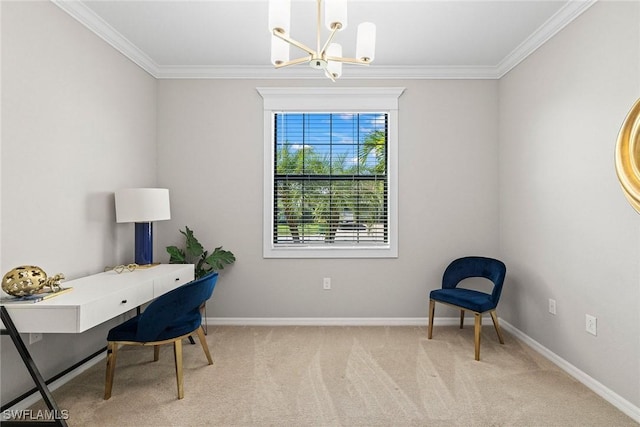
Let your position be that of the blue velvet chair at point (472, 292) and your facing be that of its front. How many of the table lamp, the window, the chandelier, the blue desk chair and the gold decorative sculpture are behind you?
0

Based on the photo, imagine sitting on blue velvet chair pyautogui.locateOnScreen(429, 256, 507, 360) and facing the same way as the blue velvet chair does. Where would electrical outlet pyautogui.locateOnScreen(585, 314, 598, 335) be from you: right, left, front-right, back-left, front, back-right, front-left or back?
left

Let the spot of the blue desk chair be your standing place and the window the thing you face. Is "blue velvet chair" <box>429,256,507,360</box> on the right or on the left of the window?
right

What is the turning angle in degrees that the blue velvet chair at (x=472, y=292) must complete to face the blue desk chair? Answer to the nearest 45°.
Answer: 0° — it already faces it

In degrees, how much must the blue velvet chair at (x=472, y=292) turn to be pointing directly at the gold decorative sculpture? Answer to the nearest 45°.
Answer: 0° — it already faces it

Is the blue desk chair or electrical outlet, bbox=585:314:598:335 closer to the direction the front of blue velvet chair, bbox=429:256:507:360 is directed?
the blue desk chair

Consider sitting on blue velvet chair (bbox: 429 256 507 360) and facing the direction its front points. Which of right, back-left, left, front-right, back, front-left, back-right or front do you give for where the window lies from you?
front-right

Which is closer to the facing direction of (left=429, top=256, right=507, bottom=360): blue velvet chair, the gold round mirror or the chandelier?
the chandelier

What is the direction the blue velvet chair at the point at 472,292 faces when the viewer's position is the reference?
facing the viewer and to the left of the viewer

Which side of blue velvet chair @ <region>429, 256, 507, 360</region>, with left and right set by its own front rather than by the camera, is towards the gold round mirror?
left
